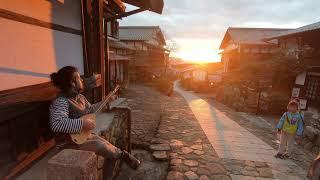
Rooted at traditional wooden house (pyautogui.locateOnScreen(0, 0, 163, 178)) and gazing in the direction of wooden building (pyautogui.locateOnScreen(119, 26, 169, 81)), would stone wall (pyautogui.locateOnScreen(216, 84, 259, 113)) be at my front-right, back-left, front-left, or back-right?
front-right

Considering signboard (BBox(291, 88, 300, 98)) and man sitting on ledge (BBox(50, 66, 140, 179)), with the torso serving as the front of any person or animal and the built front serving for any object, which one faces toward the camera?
the signboard

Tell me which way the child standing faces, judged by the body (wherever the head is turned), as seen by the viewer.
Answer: toward the camera

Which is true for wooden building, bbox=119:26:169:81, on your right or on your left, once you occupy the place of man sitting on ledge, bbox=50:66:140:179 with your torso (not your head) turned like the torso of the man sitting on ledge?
on your left

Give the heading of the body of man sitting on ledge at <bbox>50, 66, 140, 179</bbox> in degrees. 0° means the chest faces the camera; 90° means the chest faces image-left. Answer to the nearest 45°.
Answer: approximately 270°

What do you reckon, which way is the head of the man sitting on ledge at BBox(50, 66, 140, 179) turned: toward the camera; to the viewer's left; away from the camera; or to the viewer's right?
to the viewer's right

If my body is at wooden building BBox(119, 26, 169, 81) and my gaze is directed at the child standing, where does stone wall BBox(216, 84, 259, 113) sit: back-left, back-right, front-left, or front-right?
front-left

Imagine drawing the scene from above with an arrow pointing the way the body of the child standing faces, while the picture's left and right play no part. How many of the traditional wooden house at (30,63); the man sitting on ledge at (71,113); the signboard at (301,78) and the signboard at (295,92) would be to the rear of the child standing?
2

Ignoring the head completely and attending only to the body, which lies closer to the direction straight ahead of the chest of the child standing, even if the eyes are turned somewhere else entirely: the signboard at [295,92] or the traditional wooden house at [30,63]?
the traditional wooden house

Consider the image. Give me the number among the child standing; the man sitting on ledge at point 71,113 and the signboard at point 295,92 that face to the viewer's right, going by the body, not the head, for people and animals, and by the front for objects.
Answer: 1

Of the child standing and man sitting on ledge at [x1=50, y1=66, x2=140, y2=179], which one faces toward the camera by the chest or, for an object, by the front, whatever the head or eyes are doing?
the child standing

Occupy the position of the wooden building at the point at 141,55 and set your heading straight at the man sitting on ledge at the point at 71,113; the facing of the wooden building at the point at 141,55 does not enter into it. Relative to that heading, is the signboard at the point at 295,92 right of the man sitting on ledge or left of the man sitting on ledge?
left

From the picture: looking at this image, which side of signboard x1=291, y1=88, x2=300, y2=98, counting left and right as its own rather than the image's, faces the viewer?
front

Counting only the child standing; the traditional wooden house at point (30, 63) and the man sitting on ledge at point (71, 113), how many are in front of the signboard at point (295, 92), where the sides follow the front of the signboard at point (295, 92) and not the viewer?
3

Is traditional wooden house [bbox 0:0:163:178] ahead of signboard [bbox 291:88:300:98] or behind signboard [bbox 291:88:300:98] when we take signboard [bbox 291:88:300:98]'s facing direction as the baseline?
ahead
